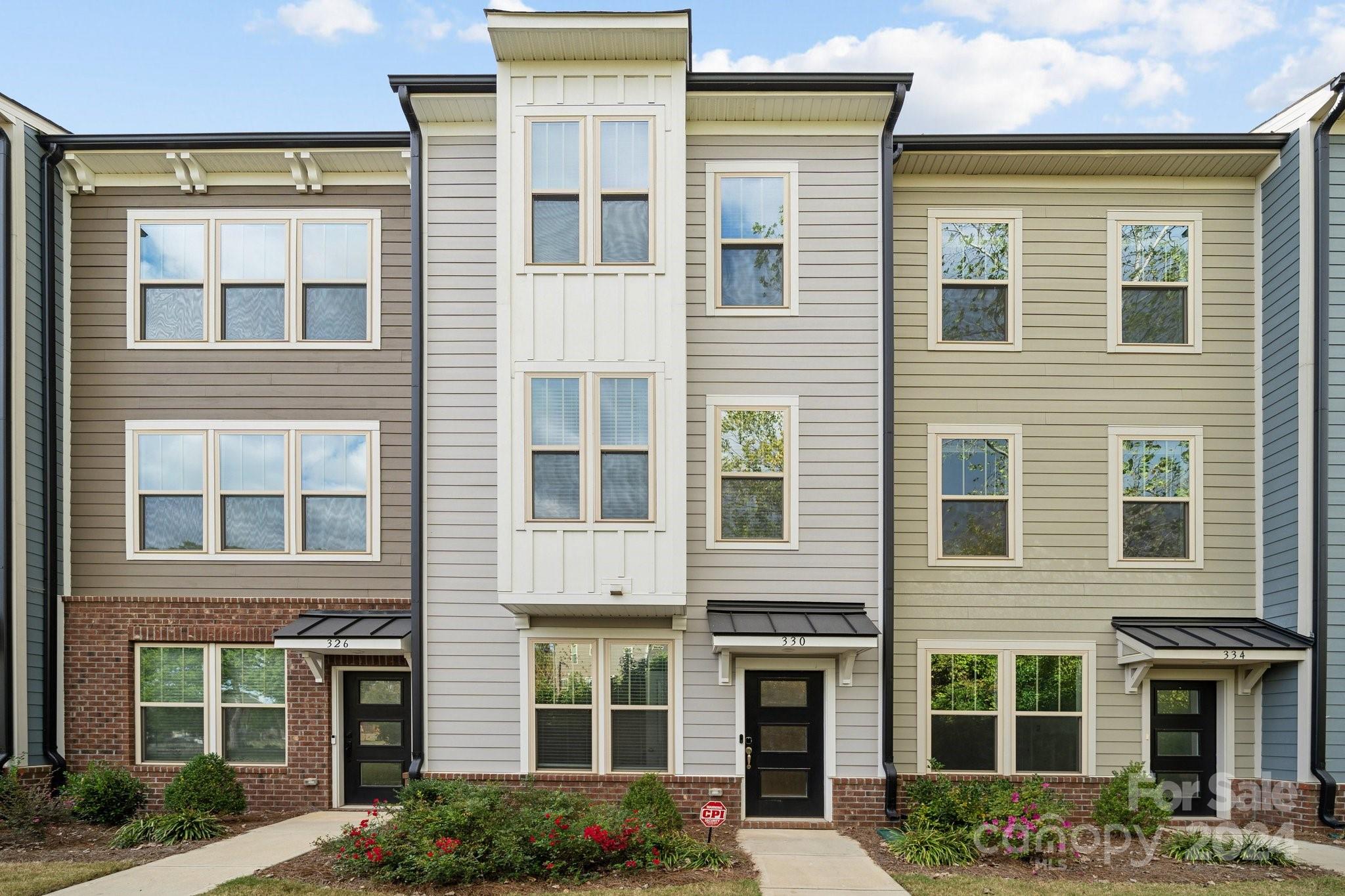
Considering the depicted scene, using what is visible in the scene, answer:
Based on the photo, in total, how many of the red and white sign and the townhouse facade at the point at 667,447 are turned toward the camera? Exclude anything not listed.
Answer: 2

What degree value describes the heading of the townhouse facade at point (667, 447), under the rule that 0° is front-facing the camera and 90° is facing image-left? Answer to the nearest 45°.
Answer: approximately 0°

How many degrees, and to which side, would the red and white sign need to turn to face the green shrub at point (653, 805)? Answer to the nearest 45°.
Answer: approximately 135° to its right

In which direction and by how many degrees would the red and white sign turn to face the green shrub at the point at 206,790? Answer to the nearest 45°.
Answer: approximately 90° to its right

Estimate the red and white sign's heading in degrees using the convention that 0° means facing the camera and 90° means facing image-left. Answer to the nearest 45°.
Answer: approximately 0°

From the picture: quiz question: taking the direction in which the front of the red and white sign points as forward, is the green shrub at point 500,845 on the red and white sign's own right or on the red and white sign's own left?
on the red and white sign's own right

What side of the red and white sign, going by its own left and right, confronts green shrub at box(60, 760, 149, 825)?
right
